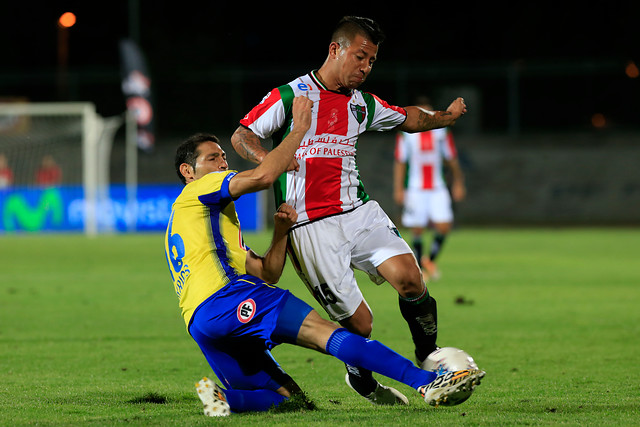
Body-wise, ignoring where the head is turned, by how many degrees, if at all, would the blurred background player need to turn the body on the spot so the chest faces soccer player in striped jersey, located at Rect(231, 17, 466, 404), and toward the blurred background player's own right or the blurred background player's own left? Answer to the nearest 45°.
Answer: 0° — they already face them

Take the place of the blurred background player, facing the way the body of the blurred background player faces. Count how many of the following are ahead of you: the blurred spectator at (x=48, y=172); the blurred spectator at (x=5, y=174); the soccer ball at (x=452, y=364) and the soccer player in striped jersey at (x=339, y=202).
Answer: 2

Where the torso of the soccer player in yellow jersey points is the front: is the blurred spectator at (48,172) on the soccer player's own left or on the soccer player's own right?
on the soccer player's own left

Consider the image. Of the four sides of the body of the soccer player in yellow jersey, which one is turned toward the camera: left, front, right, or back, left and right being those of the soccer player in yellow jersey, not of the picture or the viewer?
right

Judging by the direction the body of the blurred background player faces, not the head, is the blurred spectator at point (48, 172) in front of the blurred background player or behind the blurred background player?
behind

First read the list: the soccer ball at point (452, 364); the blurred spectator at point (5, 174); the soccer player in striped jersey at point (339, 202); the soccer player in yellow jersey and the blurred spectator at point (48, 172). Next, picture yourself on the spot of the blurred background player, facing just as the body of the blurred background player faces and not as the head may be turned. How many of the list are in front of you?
3

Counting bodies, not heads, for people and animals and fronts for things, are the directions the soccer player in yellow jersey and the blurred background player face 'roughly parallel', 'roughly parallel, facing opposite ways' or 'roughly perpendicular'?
roughly perpendicular

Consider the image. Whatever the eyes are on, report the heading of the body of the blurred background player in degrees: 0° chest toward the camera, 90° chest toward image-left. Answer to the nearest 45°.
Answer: approximately 0°

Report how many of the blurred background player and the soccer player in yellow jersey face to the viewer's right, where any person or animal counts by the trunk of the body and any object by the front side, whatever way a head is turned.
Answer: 1

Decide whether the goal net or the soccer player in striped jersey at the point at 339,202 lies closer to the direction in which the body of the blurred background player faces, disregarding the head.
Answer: the soccer player in striped jersey

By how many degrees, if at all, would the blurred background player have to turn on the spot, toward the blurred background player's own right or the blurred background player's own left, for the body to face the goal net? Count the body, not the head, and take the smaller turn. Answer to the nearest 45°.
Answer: approximately 135° to the blurred background player's own right

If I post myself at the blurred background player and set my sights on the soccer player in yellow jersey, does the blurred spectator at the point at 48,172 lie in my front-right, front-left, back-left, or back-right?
back-right
